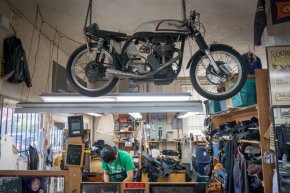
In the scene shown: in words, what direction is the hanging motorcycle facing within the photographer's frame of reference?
facing to the right of the viewer

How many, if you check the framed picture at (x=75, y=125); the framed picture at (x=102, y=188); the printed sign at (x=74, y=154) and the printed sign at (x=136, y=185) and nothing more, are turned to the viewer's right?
0

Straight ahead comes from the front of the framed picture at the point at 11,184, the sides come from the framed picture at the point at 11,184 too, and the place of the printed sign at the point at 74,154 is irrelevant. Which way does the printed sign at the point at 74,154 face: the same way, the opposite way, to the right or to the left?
the same way

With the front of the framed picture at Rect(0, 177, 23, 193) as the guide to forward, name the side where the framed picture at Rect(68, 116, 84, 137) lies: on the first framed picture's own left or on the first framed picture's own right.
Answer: on the first framed picture's own left

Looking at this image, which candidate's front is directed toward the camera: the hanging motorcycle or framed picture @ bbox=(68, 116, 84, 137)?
the framed picture

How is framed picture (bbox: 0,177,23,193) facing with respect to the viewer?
toward the camera

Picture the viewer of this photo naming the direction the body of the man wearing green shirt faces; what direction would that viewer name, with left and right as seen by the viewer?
facing the viewer and to the left of the viewer

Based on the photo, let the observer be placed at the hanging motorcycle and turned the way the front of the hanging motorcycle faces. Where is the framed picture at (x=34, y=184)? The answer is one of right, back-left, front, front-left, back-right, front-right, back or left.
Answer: back

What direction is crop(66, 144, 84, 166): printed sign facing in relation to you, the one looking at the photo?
facing the viewer

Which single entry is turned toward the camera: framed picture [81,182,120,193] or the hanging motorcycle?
the framed picture

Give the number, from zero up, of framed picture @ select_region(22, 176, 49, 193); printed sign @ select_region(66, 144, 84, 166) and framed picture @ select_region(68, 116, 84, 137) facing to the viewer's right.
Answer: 0

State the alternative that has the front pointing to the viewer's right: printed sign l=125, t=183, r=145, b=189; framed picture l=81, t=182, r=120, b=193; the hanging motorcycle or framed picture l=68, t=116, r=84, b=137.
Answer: the hanging motorcycle
